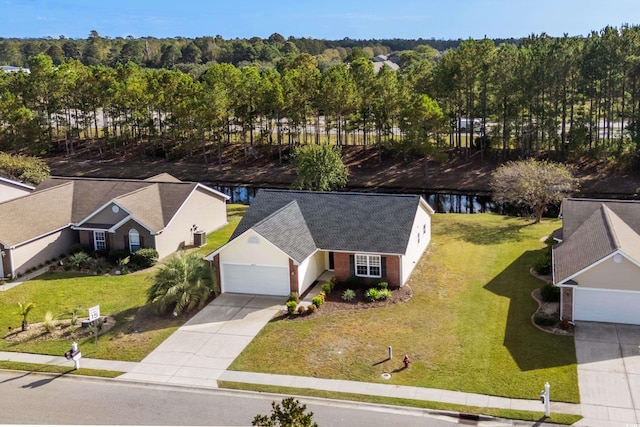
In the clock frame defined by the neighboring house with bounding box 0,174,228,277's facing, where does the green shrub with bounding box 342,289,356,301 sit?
The green shrub is roughly at 9 o'clock from the neighboring house.

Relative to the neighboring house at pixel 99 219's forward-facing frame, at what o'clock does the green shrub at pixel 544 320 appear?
The green shrub is roughly at 9 o'clock from the neighboring house.

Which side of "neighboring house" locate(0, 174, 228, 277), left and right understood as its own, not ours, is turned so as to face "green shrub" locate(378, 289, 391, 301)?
left

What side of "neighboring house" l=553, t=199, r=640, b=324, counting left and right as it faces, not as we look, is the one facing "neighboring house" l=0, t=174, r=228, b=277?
right

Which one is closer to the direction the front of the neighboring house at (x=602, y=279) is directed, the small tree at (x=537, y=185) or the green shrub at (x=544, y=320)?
the green shrub

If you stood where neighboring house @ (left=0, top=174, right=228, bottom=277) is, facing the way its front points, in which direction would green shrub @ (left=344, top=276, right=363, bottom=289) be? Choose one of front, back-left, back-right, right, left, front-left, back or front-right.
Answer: left

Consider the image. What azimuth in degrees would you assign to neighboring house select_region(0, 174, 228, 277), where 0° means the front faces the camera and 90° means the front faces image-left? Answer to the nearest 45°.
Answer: approximately 45°

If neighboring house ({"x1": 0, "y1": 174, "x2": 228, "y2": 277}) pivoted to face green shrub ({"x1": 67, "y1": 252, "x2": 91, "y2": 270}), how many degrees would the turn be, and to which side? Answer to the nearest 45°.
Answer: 0° — it already faces it

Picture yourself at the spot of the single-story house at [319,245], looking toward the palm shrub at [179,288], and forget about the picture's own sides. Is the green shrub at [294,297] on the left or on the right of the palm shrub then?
left

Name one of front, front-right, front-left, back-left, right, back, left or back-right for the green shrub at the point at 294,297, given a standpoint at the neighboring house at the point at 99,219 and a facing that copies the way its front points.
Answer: left

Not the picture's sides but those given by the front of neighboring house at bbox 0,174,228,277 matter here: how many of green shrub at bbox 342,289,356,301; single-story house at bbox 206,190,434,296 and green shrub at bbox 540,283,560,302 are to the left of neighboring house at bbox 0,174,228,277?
3

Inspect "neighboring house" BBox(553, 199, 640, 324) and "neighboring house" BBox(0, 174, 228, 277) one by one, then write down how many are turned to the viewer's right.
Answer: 0

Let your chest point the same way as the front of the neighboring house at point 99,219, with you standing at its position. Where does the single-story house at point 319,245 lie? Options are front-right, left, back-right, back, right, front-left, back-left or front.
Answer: left

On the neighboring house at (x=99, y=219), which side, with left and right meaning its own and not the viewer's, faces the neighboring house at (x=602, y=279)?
left
